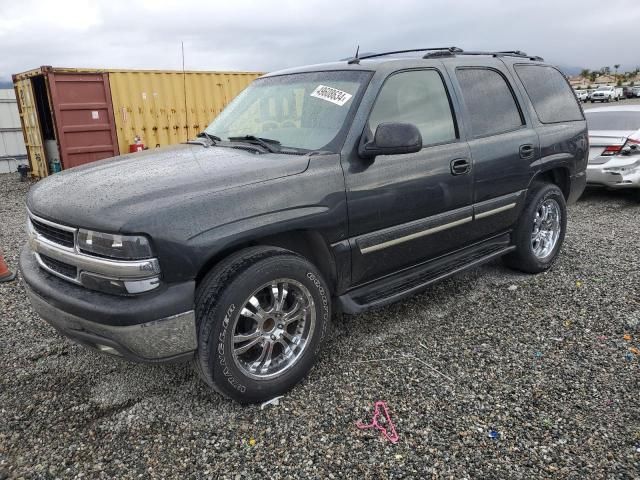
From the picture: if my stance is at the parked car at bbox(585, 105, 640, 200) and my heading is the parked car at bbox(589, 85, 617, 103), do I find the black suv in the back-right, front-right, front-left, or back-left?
back-left

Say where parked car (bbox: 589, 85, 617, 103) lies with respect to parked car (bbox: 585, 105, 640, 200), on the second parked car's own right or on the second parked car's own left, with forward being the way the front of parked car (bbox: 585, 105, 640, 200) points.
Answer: on the second parked car's own left

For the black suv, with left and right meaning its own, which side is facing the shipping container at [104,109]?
right

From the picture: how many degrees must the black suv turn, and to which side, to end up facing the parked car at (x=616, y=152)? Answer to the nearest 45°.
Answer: approximately 180°

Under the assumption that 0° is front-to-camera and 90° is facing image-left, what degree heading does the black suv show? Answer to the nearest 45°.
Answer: approximately 45°

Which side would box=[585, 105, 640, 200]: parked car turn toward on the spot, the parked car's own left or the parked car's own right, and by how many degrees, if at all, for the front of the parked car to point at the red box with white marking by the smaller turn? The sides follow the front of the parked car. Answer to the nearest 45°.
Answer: approximately 135° to the parked car's own left

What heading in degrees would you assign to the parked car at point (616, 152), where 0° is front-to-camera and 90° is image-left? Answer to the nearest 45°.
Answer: approximately 225°

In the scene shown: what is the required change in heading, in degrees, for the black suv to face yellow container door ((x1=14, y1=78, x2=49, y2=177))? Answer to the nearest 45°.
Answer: approximately 90° to its right
